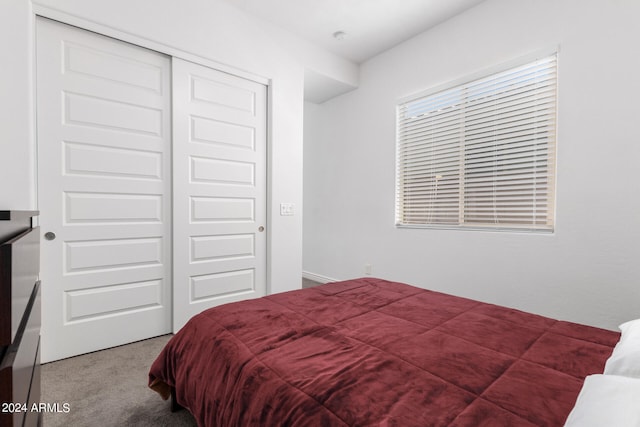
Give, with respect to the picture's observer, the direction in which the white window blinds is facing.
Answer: facing the viewer and to the left of the viewer

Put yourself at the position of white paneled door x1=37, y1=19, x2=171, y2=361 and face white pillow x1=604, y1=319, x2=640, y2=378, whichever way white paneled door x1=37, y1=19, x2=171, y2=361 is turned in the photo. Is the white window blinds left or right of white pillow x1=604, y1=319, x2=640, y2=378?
left

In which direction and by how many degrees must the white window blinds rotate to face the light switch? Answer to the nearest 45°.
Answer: approximately 45° to its right

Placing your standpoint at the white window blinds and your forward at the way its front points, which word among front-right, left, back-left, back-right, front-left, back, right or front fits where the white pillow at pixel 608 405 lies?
front-left

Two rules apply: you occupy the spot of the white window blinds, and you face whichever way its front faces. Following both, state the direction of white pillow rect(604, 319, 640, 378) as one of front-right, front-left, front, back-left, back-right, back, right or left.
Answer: front-left

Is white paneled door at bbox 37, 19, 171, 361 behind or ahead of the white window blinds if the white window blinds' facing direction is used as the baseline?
ahead

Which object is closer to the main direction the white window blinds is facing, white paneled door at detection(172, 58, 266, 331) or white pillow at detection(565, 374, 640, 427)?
the white paneled door

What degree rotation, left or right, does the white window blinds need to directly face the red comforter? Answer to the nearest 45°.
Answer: approximately 45° to its left

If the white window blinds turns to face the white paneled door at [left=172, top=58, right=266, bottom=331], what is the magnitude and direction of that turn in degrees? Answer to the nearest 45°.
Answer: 0° — it already faces it

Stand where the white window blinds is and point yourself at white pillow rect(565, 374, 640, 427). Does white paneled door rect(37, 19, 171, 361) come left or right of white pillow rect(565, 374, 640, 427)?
right

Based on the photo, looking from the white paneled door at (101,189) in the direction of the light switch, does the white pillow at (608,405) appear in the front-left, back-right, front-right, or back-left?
front-right

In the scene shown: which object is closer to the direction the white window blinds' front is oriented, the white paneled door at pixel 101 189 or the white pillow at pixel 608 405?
the white paneled door
